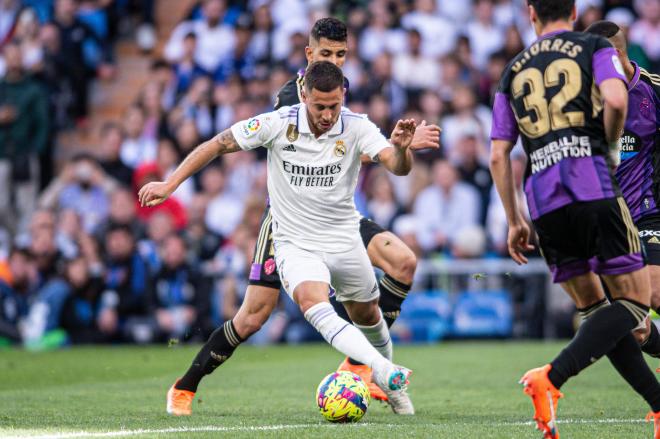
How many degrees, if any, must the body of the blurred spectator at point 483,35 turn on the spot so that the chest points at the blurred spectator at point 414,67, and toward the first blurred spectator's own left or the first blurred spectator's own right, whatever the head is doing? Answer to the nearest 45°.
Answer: approximately 90° to the first blurred spectator's own right

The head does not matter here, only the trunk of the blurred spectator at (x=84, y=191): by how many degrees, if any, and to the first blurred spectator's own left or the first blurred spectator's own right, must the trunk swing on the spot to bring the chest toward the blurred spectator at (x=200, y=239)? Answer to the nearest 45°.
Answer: approximately 45° to the first blurred spectator's own left

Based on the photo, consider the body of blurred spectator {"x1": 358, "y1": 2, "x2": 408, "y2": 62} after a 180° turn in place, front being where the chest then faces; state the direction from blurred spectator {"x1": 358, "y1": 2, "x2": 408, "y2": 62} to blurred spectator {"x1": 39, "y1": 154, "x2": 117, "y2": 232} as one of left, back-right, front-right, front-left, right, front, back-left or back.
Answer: left

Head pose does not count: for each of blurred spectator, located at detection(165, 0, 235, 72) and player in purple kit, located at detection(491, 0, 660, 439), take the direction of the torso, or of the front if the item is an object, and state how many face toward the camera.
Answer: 1

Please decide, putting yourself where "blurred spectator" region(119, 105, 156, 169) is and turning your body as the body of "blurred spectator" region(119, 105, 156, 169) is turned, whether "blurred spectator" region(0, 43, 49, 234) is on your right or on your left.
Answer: on your right

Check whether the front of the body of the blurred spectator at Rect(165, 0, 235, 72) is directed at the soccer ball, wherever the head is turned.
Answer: yes

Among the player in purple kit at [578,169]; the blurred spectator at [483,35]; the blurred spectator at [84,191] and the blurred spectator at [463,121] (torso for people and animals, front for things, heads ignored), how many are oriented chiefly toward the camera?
3

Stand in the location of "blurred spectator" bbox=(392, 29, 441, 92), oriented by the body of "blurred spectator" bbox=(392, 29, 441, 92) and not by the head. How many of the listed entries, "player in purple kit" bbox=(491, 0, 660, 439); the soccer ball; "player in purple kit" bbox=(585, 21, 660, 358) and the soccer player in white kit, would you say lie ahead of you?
4

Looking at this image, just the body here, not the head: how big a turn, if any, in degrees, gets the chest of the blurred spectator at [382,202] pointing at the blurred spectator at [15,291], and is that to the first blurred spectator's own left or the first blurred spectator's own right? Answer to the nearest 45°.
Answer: approximately 90° to the first blurred spectator's own right
